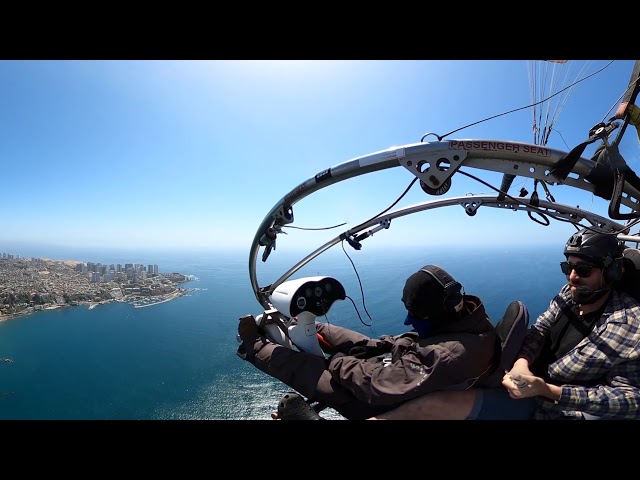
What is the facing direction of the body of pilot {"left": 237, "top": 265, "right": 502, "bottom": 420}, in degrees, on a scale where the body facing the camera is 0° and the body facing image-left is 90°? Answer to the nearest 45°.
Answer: approximately 90°
